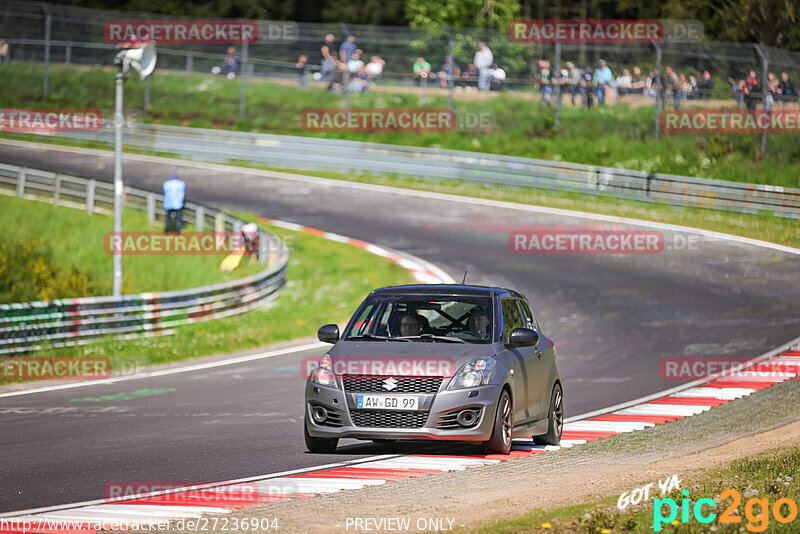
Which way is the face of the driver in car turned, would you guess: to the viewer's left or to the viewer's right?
to the viewer's left

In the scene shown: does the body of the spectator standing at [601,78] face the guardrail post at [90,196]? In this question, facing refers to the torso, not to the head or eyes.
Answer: no

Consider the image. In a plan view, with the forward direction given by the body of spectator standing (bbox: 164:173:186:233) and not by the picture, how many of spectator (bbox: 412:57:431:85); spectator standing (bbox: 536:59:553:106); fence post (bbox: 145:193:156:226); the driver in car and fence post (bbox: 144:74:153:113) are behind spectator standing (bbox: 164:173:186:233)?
1

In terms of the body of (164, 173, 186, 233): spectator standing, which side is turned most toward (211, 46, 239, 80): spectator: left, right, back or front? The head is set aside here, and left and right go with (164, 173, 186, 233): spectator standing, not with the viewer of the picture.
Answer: front

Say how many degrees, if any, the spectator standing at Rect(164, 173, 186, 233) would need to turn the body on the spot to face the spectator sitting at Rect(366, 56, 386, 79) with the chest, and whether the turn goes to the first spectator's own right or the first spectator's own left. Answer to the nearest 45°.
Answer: approximately 45° to the first spectator's own right

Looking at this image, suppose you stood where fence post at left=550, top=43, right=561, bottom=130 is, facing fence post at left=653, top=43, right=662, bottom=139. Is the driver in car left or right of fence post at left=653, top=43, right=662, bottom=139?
right

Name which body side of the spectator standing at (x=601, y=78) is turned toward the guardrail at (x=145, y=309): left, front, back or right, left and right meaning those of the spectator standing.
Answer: front

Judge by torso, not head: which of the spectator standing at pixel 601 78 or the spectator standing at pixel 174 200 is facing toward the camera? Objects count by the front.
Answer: the spectator standing at pixel 601 78

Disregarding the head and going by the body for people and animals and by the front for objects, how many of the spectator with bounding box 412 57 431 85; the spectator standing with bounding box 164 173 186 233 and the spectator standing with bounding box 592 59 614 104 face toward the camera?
2

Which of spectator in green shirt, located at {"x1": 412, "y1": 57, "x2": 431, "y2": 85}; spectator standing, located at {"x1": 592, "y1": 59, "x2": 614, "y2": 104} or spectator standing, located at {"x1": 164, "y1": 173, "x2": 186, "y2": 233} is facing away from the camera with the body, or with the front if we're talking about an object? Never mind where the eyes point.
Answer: spectator standing, located at {"x1": 164, "y1": 173, "x2": 186, "y2": 233}

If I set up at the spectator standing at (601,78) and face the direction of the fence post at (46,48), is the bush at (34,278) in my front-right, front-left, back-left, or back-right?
front-left

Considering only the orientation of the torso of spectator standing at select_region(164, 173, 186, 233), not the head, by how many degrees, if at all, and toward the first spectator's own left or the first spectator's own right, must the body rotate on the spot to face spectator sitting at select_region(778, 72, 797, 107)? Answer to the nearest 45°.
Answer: approximately 90° to the first spectator's own right

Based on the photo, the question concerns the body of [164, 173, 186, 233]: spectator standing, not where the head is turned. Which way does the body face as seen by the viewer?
away from the camera

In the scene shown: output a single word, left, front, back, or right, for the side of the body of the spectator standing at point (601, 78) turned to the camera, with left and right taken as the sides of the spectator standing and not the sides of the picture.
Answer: front

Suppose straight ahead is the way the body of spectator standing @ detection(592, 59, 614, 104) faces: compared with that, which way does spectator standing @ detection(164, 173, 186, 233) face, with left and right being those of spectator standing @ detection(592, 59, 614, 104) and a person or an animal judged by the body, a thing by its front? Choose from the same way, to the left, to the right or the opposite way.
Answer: the opposite way

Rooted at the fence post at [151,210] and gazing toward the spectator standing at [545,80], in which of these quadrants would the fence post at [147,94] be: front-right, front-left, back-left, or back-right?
front-left

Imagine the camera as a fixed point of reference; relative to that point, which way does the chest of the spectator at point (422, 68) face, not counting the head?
toward the camera

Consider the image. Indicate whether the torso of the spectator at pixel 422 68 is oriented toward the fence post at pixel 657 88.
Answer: no

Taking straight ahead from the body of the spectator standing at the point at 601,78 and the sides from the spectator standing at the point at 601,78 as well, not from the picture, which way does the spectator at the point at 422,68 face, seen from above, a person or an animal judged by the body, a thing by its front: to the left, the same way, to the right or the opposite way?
the same way

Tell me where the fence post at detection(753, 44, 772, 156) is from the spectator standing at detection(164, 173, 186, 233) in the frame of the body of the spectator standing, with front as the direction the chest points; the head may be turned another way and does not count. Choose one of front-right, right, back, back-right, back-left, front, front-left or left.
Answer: right

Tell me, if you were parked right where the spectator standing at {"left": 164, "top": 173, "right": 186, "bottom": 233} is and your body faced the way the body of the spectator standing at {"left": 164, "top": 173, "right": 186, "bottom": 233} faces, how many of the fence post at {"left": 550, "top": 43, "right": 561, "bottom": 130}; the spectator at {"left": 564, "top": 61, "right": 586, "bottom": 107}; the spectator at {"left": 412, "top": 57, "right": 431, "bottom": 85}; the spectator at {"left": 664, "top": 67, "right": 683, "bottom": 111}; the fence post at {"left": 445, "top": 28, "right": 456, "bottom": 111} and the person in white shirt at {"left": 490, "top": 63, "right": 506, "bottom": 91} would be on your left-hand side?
0

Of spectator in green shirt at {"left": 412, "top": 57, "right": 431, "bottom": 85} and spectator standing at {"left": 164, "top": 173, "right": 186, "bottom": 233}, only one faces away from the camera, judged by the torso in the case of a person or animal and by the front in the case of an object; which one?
spectator standing at {"left": 164, "top": 173, "right": 186, "bottom": 233}

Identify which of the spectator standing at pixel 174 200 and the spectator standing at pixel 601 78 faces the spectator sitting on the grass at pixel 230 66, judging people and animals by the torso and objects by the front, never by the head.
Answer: the spectator standing at pixel 174 200
